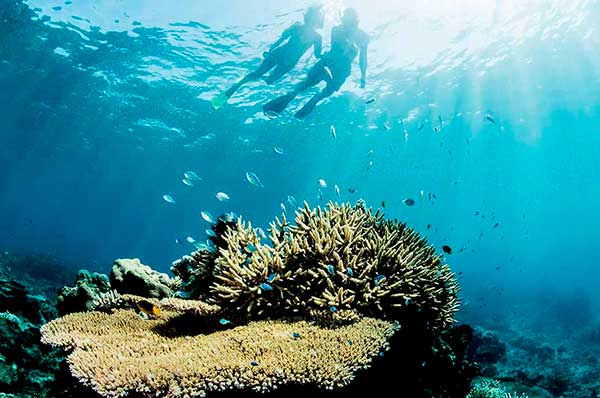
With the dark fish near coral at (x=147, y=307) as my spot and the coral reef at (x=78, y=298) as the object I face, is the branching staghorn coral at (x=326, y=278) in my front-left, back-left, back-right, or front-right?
back-right

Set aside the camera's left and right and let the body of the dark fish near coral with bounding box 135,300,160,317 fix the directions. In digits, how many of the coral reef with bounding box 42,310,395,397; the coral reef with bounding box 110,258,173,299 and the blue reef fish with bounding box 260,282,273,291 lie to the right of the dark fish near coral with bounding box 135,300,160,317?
1
